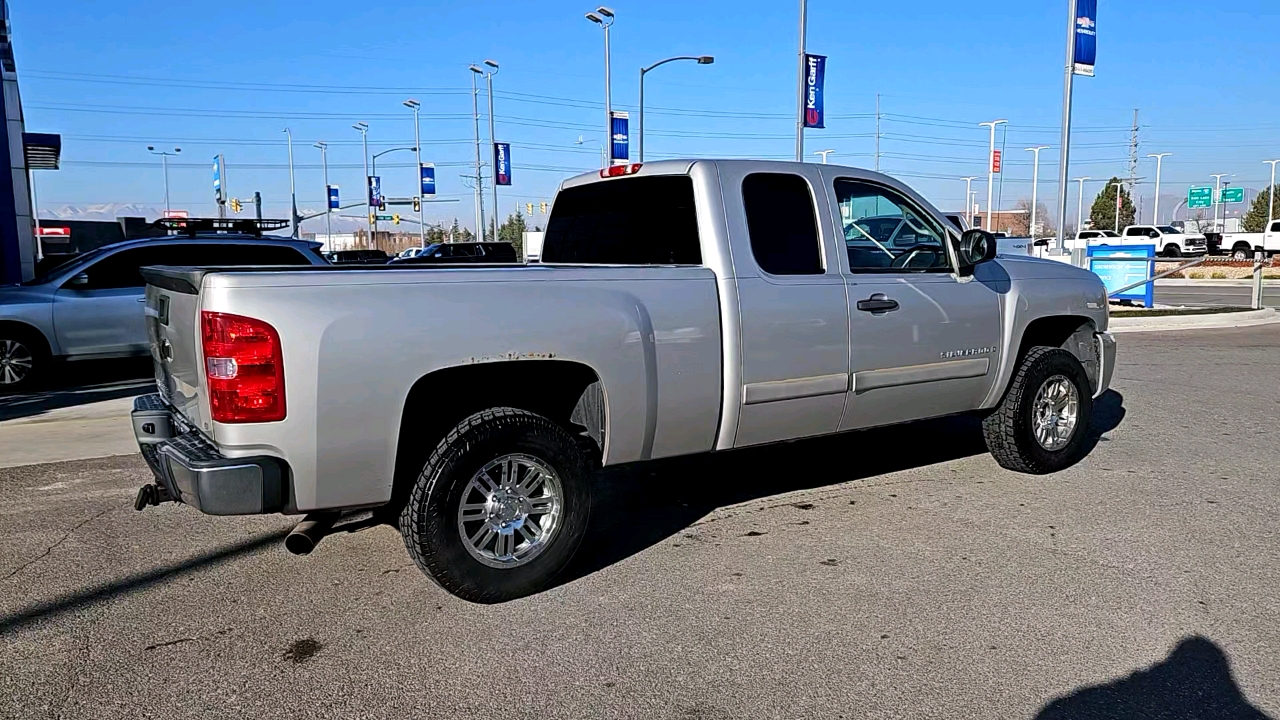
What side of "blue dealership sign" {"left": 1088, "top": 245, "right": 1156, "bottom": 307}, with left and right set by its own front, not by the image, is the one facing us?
front

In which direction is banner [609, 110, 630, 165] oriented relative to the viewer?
toward the camera

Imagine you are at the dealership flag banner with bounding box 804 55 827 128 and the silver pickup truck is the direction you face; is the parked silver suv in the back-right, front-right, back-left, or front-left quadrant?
front-right

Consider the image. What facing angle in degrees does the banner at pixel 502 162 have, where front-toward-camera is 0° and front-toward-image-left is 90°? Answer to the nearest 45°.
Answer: approximately 0°

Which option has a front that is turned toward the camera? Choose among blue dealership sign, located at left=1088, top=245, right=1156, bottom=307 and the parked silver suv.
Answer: the blue dealership sign

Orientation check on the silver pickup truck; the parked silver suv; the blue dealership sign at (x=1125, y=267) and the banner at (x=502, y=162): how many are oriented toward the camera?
2

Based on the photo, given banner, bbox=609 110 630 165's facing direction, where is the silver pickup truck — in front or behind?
in front

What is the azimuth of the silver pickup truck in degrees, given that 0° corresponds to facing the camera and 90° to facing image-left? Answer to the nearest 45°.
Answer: approximately 225°

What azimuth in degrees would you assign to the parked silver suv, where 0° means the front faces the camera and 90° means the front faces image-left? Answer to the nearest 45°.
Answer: approximately 90°

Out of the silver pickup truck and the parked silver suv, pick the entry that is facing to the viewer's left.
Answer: the parked silver suv

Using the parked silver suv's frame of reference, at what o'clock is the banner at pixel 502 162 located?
The banner is roughly at 4 o'clock from the parked silver suv.

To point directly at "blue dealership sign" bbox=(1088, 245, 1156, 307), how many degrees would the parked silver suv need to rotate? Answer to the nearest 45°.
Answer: approximately 180°

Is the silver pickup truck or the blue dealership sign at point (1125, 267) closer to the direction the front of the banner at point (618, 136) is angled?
the silver pickup truck

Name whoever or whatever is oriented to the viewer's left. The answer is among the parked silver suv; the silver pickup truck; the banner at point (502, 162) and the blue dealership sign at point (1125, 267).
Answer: the parked silver suv

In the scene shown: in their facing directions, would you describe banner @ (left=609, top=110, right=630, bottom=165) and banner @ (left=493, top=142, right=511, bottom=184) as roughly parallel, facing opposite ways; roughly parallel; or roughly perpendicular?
roughly parallel

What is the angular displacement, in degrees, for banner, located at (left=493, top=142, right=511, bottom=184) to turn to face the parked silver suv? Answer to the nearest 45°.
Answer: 0° — it already faces it
